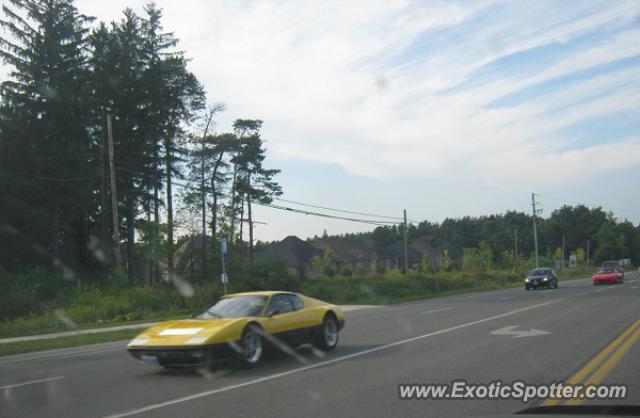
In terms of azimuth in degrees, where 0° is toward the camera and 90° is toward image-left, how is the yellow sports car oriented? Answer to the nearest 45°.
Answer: approximately 45°

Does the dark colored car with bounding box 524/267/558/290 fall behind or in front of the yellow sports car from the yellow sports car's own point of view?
behind

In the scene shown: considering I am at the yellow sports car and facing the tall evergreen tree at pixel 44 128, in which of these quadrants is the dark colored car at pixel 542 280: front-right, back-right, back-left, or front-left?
front-right

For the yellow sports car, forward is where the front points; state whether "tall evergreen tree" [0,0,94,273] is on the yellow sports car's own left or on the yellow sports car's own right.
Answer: on the yellow sports car's own right

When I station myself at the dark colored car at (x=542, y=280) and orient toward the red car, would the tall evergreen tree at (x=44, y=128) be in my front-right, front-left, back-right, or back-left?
back-left

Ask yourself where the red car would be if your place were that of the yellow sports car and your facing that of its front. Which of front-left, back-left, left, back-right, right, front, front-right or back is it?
back

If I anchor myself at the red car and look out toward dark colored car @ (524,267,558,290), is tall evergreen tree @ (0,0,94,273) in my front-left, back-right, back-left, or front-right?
front-right
